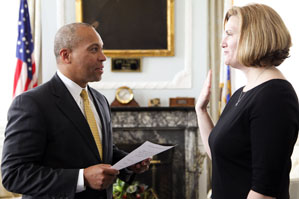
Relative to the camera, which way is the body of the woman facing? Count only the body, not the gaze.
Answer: to the viewer's left

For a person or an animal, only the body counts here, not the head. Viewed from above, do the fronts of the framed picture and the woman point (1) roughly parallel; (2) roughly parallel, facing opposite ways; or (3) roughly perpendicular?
roughly perpendicular

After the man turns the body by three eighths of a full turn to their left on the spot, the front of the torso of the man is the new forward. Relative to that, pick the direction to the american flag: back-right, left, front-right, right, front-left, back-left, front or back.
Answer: front

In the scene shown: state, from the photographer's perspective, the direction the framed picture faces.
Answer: facing the viewer

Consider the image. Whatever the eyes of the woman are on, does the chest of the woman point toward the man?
yes

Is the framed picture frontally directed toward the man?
yes

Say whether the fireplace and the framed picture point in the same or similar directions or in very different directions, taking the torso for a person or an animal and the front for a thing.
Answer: same or similar directions

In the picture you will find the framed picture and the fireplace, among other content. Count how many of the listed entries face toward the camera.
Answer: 2

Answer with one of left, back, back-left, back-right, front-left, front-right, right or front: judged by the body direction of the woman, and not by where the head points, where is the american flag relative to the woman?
front-right

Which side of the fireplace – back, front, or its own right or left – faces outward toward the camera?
front

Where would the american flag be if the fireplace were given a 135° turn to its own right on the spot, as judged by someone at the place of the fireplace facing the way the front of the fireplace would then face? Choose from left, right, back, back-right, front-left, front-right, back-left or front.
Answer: front-left

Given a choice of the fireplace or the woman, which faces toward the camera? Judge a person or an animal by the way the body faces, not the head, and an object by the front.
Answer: the fireplace

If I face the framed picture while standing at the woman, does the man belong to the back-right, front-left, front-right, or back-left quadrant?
front-left

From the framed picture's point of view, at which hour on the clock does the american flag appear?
The american flag is roughly at 3 o'clock from the framed picture.

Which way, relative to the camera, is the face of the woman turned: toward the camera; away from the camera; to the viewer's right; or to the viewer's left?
to the viewer's left

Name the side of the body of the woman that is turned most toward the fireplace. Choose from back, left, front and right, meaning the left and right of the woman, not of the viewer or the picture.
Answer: right

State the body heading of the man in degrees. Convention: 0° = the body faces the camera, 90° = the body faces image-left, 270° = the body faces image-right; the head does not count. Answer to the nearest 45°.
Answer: approximately 315°

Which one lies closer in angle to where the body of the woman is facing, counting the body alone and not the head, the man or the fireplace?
the man
